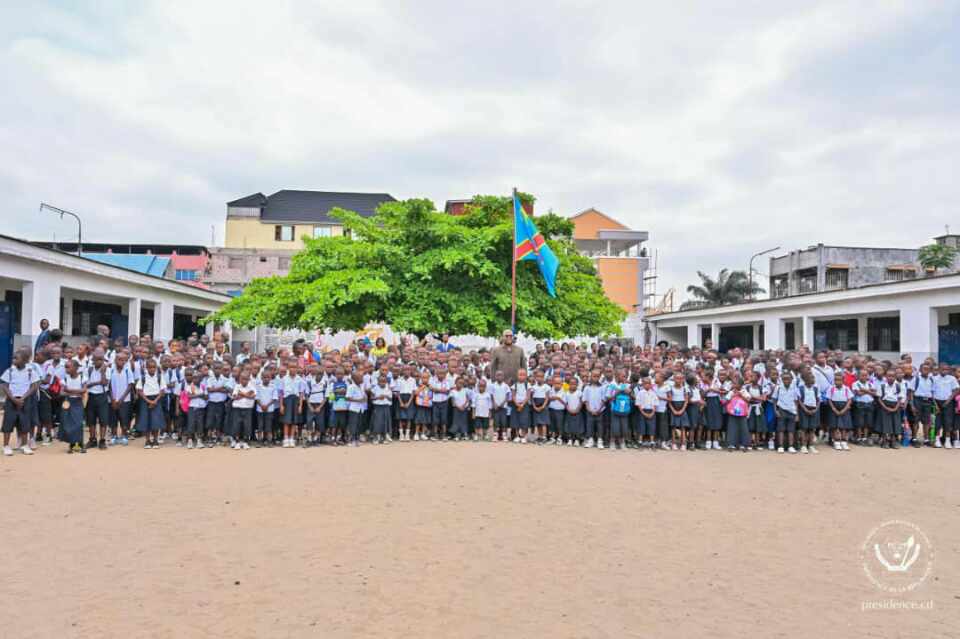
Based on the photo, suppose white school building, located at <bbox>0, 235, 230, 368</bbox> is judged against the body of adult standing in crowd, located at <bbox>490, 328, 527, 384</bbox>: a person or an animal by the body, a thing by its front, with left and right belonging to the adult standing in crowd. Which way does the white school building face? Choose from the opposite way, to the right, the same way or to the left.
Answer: to the left

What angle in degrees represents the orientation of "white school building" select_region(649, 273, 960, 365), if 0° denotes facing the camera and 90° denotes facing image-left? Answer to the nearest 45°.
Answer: approximately 45°

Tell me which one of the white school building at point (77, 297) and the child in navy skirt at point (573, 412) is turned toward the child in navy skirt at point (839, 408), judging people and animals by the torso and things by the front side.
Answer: the white school building

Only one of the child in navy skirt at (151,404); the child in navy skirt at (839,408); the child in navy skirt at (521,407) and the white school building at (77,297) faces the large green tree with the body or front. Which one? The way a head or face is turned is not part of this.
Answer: the white school building

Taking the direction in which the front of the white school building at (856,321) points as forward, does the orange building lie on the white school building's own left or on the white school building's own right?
on the white school building's own right

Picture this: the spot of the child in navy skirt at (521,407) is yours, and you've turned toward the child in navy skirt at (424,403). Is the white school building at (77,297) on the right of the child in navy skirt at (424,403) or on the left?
right

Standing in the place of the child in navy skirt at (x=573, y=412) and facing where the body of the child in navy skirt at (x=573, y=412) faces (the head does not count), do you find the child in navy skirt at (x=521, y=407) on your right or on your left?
on your right

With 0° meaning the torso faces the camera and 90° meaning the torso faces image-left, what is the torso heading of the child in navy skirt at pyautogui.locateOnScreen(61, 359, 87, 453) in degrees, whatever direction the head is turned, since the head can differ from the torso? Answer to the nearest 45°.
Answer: approximately 0°

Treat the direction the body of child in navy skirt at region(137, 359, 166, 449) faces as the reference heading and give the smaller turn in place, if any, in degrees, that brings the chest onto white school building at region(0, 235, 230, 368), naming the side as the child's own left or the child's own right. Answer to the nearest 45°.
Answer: approximately 180°

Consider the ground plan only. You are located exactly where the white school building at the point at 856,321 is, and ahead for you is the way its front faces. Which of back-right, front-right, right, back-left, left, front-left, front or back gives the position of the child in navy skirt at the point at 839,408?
front-left

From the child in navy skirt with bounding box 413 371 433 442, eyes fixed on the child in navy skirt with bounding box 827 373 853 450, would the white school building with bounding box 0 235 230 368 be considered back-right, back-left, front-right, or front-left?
back-left

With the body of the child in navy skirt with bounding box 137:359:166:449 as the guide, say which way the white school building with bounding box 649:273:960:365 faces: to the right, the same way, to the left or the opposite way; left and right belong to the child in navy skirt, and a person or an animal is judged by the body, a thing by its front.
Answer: to the right
